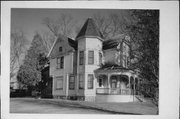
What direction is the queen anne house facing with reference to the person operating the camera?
facing the viewer and to the right of the viewer
